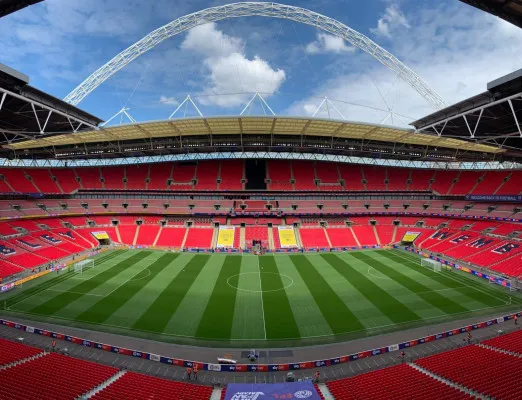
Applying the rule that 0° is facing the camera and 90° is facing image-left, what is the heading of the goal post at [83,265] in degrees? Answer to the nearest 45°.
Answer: approximately 315°

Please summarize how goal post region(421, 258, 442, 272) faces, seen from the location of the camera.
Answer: facing the viewer and to the left of the viewer

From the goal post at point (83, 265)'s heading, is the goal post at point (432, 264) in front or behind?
in front

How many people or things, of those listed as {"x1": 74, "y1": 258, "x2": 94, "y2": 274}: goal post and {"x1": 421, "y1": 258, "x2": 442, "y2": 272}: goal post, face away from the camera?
0

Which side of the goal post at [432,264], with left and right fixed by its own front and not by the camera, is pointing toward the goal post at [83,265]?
front
